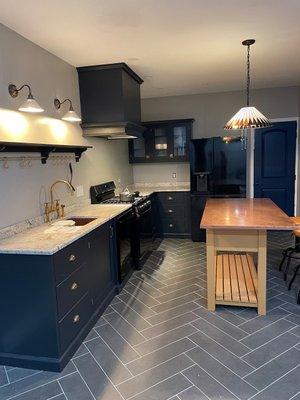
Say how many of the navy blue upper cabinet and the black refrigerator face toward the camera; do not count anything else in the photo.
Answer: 2

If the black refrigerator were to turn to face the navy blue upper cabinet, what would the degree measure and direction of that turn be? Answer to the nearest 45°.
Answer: approximately 135° to its right

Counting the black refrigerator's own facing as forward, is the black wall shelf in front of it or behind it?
in front

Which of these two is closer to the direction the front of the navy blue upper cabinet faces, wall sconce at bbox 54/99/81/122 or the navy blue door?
the wall sconce

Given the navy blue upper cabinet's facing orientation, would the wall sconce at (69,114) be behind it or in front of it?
in front

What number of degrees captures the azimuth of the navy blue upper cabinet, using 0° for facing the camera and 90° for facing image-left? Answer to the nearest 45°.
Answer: approximately 0°

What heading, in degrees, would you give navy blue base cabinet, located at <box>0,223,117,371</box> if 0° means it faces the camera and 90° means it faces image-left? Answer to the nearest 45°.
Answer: approximately 270°

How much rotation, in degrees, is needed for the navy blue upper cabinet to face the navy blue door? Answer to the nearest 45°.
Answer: approximately 90° to its left

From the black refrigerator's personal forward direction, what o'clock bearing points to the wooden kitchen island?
The wooden kitchen island is roughly at 12 o'clock from the black refrigerator.

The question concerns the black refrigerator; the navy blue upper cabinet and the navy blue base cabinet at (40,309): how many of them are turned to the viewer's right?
1
